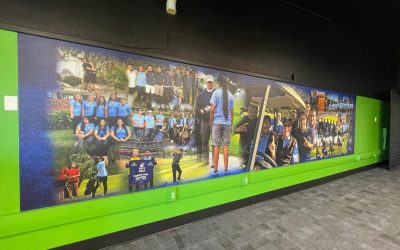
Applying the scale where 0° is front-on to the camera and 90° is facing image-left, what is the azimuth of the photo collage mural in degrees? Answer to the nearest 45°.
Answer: approximately 315°
